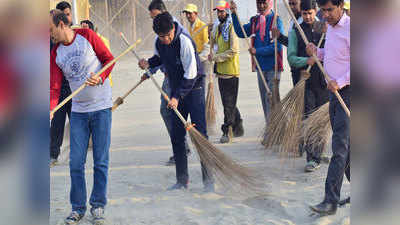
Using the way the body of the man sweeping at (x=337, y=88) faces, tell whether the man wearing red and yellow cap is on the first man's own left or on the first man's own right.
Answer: on the first man's own right

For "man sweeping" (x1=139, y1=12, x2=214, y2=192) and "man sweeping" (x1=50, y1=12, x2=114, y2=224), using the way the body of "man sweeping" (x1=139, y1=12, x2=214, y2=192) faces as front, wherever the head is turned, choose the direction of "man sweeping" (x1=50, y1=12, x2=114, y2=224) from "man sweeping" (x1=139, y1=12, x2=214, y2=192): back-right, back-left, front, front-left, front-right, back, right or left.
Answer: front

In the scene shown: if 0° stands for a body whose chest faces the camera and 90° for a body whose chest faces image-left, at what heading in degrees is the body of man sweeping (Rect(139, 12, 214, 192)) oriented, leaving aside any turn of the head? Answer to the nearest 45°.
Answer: approximately 45°

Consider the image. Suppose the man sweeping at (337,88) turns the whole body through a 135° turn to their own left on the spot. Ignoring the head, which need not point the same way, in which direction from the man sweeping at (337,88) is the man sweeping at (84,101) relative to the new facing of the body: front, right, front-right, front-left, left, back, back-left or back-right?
back

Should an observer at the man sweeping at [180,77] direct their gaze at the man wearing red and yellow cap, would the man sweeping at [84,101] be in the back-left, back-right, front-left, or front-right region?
back-left

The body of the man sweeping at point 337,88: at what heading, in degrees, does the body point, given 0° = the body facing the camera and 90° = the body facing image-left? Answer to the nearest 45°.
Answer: approximately 45°

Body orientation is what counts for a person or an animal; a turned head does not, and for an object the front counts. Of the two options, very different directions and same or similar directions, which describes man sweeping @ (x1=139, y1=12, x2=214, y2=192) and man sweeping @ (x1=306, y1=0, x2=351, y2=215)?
same or similar directions

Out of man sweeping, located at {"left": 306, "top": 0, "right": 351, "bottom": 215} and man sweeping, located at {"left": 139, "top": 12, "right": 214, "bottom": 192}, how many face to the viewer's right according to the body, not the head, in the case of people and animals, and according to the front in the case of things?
0

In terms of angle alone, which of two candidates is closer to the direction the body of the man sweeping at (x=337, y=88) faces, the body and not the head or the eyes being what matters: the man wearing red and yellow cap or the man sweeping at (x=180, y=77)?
the man sweeping

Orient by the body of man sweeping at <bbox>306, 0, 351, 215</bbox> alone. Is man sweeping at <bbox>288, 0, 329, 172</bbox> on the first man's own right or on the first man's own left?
on the first man's own right

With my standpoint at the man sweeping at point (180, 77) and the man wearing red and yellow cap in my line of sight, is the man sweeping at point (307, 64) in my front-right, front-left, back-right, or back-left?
front-right

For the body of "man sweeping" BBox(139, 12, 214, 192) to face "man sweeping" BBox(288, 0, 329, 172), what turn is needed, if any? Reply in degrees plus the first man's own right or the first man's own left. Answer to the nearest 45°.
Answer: approximately 180°

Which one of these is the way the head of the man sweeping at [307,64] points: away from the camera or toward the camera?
toward the camera
